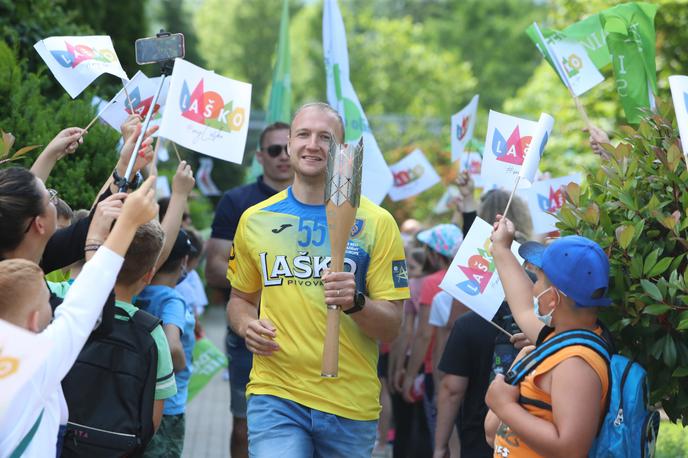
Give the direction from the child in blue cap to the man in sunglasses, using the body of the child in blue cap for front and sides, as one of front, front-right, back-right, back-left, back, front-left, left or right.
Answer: front-right

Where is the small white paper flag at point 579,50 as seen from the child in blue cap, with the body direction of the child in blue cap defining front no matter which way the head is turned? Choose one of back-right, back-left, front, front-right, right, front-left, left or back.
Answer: right

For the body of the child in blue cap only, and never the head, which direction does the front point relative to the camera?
to the viewer's left

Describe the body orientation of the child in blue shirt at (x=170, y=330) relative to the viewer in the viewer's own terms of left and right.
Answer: facing to the right of the viewer

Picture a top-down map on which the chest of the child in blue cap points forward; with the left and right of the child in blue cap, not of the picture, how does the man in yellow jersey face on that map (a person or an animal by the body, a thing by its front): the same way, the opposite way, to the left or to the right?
to the left

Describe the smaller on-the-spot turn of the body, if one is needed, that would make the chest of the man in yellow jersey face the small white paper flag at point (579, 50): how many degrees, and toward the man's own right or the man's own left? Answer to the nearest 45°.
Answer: approximately 135° to the man's own left

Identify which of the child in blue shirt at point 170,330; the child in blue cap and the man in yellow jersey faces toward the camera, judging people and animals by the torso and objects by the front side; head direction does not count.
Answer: the man in yellow jersey

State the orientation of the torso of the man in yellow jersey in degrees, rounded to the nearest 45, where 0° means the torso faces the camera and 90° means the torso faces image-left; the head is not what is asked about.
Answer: approximately 0°

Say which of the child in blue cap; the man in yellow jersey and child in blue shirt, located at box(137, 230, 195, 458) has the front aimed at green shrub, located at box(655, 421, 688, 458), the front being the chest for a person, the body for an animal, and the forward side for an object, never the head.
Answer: the child in blue shirt
